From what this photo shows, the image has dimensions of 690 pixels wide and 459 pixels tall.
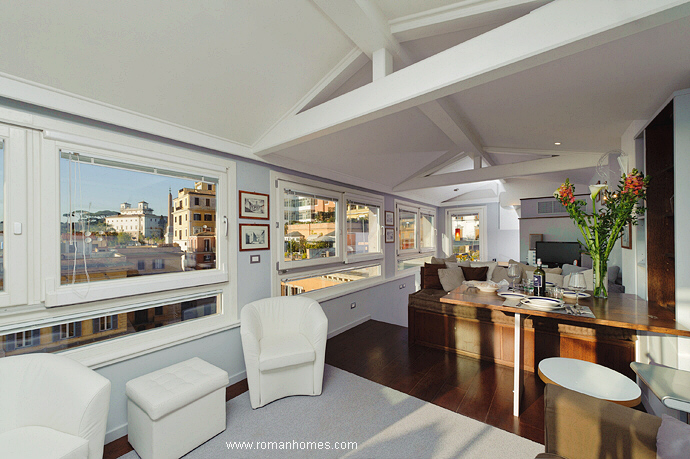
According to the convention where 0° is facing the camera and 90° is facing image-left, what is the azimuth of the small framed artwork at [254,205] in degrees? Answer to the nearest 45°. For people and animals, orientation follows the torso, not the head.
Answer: approximately 315°

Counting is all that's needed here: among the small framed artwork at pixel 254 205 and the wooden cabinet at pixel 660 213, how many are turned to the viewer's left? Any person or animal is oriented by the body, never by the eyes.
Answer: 1

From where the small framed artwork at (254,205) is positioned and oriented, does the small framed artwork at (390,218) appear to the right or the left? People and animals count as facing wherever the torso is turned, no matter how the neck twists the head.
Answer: on its left

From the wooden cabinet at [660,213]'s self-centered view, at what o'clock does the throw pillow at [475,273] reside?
The throw pillow is roughly at 1 o'clock from the wooden cabinet.

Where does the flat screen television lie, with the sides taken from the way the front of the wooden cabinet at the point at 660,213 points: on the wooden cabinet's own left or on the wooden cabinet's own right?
on the wooden cabinet's own right

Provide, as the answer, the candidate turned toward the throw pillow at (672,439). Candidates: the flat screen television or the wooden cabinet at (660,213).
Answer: the flat screen television

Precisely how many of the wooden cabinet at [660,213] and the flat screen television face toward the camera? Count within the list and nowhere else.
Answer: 1

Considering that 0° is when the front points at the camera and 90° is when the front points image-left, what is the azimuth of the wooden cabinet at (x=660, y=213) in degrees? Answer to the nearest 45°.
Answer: approximately 90°

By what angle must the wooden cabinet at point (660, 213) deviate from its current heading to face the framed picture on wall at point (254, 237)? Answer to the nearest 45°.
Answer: approximately 45° to its left

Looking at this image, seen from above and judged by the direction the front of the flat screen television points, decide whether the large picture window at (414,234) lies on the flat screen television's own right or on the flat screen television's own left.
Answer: on the flat screen television's own right

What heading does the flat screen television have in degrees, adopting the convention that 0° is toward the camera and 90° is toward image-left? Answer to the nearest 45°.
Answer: approximately 0°

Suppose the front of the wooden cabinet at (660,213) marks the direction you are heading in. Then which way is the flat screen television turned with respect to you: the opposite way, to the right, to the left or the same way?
to the left
